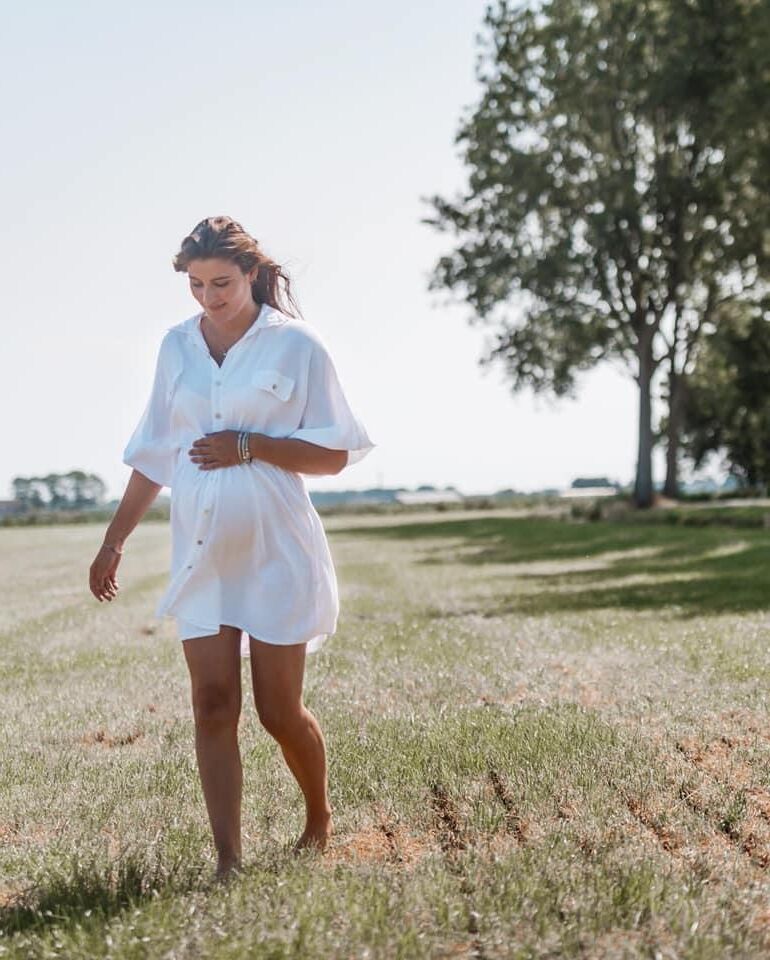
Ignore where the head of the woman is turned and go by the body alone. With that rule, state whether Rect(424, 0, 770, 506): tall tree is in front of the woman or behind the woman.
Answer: behind

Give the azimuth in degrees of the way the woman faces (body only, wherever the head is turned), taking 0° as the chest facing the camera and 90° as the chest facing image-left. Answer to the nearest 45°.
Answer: approximately 45°
